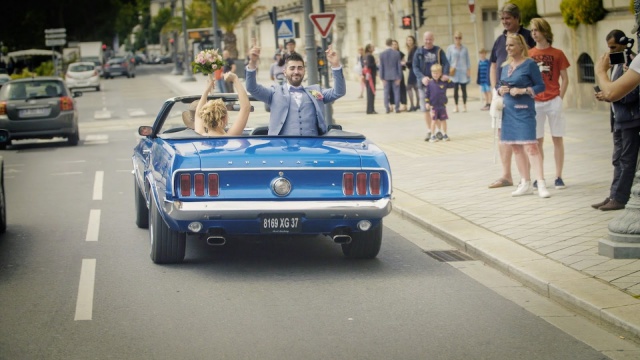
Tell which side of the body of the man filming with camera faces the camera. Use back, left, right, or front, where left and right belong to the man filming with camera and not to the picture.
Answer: left

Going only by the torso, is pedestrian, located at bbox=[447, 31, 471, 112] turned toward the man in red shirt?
yes

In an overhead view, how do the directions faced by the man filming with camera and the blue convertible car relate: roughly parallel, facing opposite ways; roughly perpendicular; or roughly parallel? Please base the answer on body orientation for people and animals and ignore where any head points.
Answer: roughly perpendicular

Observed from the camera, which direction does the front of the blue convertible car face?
facing away from the viewer

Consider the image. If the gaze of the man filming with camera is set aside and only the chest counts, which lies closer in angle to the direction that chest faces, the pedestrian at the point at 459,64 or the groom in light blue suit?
the groom in light blue suit

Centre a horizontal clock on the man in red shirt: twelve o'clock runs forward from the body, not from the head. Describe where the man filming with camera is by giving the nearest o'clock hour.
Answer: The man filming with camera is roughly at 10 o'clock from the man in red shirt.

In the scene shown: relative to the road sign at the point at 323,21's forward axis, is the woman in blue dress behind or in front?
in front

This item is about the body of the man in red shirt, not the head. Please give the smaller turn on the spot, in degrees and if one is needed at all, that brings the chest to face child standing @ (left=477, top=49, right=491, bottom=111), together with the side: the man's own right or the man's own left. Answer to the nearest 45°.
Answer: approximately 135° to the man's own right

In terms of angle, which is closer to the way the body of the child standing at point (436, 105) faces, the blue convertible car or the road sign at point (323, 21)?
the blue convertible car

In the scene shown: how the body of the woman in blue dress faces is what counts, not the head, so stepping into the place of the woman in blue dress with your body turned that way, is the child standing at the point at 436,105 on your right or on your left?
on your right

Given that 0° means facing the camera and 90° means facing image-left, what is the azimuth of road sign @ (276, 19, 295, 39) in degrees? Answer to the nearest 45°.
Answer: approximately 0°

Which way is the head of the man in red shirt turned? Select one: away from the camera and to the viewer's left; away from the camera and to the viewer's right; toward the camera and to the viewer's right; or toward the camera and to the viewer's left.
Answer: toward the camera and to the viewer's left

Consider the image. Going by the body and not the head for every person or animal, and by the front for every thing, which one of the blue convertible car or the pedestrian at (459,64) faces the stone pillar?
the pedestrian

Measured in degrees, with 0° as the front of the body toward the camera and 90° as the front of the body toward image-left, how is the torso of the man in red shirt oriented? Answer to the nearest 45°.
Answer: approximately 45°

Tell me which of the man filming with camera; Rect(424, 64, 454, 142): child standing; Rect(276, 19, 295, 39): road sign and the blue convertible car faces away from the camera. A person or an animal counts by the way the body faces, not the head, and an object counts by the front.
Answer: the blue convertible car
